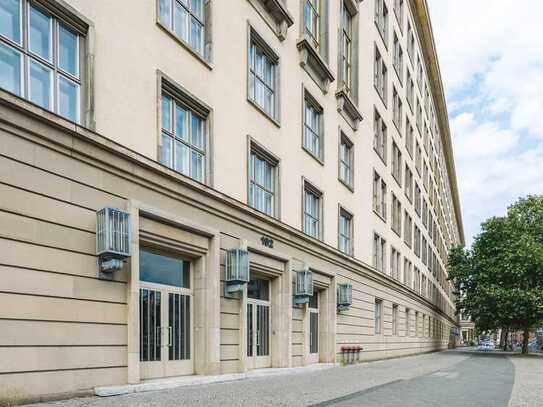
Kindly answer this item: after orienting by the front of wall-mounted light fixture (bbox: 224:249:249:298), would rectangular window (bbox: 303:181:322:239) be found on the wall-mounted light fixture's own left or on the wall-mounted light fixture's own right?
on the wall-mounted light fixture's own left

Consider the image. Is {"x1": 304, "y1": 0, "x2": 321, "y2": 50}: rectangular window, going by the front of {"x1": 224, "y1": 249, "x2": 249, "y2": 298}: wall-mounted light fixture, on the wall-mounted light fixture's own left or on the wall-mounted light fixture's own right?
on the wall-mounted light fixture's own left

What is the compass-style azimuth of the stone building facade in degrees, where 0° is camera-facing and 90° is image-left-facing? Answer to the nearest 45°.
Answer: approximately 315°

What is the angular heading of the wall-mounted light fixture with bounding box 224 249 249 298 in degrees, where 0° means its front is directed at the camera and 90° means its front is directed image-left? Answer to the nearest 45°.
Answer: approximately 315°

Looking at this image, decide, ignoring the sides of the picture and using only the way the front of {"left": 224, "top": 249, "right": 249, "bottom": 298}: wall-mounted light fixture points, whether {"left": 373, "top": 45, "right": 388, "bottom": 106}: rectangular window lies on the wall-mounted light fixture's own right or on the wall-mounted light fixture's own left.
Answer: on the wall-mounted light fixture's own left
